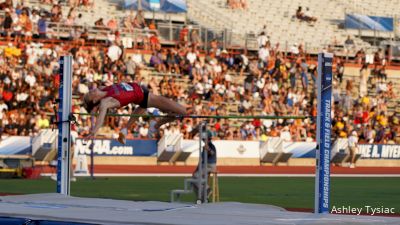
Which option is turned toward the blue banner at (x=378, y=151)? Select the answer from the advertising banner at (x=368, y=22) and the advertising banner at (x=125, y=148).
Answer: the advertising banner at (x=368, y=22)

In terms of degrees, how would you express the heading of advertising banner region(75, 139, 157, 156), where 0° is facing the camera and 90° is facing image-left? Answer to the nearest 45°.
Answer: approximately 0°

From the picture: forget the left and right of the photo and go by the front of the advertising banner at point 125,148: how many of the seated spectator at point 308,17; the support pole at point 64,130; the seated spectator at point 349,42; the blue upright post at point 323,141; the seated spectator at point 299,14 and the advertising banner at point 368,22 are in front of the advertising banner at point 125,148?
2

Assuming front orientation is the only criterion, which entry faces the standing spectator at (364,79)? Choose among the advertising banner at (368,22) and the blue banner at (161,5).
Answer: the advertising banner

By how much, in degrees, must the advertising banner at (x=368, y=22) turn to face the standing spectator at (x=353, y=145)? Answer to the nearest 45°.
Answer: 0° — it already faces them

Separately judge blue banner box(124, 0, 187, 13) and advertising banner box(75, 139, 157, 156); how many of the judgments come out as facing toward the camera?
2

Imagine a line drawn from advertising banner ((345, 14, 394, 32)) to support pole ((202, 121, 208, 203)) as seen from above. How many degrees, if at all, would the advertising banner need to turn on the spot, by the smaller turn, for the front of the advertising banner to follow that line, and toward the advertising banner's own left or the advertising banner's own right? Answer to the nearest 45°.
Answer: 0° — it already faces it

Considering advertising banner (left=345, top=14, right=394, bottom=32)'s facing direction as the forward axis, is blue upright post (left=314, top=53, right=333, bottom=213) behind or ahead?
ahead

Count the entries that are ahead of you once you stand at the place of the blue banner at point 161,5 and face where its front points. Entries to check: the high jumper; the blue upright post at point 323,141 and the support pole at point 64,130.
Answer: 3
